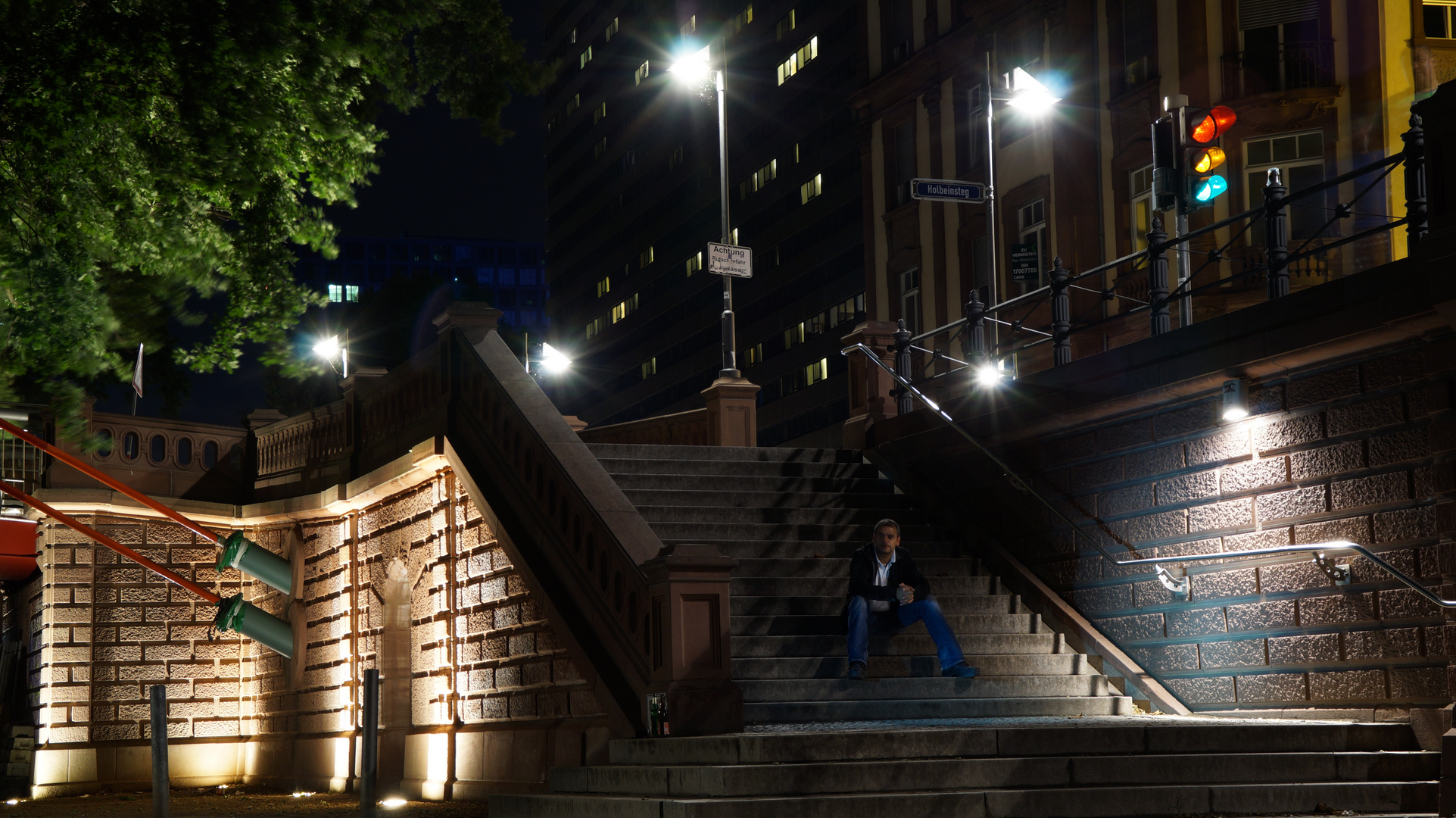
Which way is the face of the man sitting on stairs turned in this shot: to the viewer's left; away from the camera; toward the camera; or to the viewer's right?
toward the camera

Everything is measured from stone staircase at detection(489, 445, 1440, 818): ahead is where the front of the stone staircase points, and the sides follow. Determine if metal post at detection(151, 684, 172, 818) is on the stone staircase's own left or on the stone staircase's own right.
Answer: on the stone staircase's own right

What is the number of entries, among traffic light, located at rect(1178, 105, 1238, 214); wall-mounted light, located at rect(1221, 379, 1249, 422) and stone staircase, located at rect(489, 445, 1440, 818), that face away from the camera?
0

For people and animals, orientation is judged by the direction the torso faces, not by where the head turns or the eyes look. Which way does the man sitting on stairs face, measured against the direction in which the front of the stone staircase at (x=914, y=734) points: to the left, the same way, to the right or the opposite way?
the same way

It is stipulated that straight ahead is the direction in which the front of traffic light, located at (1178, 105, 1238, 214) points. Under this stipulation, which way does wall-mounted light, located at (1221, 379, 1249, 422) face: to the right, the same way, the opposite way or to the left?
to the right

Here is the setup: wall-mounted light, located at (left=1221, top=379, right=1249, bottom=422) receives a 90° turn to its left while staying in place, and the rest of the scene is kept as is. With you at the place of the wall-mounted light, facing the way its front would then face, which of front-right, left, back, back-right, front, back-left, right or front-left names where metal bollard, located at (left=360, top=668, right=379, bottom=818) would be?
right

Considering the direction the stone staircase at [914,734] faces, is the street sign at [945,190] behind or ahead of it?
behind

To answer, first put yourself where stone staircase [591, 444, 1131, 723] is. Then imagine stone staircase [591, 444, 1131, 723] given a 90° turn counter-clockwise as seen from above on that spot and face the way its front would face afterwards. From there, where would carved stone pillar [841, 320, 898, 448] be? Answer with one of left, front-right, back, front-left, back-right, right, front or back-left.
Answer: left

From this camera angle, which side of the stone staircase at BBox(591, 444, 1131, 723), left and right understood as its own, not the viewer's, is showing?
front

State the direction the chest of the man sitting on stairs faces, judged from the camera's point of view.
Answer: toward the camera
